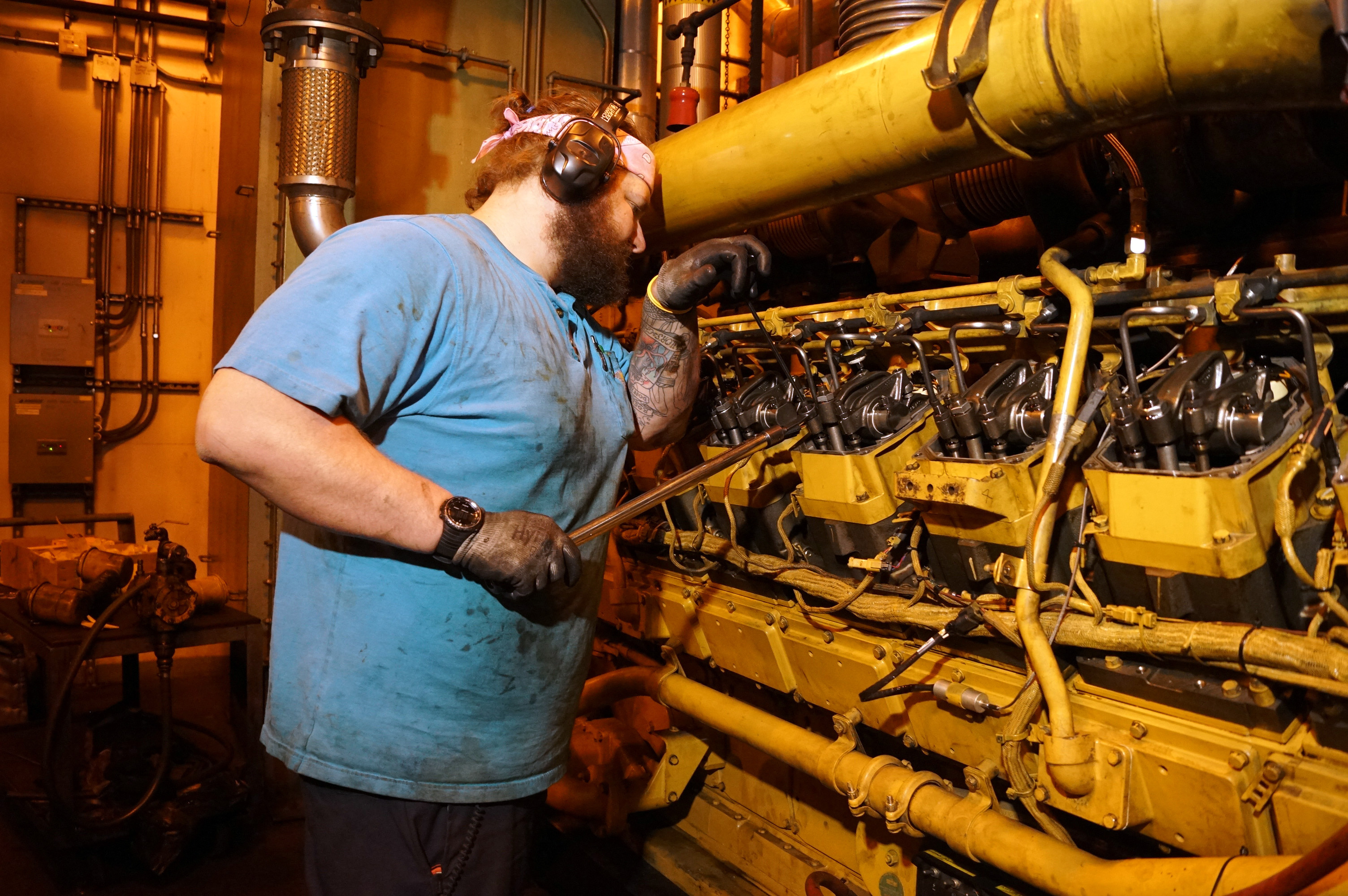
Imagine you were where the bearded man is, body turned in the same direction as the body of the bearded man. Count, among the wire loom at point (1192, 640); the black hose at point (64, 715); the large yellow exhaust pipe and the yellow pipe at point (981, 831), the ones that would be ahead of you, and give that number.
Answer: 3

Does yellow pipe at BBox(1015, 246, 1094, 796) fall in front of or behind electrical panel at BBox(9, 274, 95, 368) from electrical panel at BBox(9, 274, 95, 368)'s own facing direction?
in front

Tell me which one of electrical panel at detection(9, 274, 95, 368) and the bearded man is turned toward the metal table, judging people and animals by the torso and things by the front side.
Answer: the electrical panel

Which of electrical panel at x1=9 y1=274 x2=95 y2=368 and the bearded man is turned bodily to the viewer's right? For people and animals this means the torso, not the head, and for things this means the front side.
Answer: the bearded man

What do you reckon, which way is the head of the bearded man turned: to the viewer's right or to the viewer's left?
to the viewer's right

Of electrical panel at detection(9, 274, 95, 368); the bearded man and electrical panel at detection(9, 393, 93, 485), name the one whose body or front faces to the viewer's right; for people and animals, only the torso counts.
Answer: the bearded man

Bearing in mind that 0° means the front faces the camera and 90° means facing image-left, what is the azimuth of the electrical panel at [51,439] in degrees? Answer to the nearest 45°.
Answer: approximately 0°

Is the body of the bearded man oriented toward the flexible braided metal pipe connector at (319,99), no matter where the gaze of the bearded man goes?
no

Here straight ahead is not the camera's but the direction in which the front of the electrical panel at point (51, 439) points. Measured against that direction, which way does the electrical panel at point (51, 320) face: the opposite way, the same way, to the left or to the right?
the same way

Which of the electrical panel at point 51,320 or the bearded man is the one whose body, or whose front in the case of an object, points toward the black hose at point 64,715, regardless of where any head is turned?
the electrical panel

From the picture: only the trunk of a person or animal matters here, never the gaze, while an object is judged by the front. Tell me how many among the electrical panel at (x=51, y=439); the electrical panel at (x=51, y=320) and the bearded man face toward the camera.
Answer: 2

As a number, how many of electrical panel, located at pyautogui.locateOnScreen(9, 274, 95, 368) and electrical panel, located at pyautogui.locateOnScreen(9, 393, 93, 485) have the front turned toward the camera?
2

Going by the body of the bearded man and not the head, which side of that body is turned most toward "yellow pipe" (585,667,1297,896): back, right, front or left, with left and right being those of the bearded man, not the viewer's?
front

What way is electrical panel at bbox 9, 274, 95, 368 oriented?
toward the camera

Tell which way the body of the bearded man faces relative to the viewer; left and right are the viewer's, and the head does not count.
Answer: facing to the right of the viewer

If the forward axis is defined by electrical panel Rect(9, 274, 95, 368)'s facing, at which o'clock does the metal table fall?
The metal table is roughly at 12 o'clock from the electrical panel.
